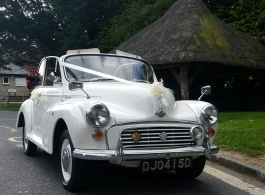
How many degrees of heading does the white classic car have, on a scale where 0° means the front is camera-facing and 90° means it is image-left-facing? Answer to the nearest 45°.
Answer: approximately 315°

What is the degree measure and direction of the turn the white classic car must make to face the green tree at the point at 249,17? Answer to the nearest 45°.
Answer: approximately 90° to its left
